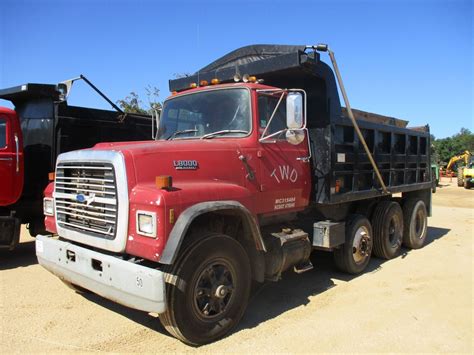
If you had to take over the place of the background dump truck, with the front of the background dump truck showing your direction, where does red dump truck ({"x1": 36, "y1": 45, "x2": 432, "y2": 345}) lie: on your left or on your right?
on your left

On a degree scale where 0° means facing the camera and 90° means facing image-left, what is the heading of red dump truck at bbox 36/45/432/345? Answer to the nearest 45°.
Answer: approximately 45°

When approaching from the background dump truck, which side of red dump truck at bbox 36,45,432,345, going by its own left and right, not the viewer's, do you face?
right
